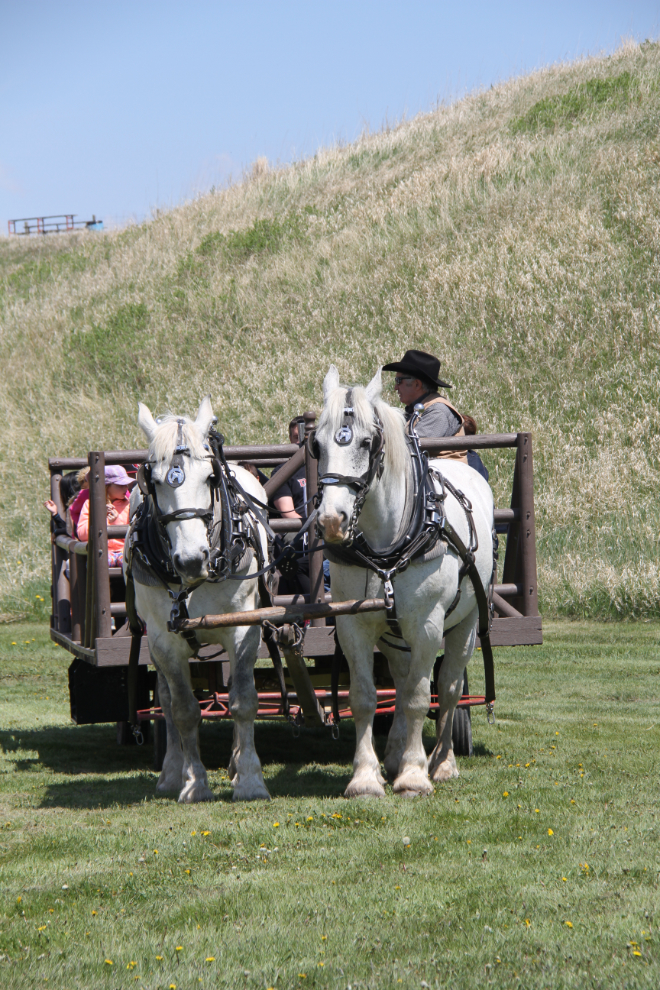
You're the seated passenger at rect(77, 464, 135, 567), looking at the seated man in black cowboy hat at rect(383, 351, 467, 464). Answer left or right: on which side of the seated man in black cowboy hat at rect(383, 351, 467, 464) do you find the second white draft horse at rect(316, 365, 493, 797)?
right

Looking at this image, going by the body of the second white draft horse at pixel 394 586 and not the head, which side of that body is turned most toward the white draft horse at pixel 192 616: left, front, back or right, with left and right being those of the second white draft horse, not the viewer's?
right

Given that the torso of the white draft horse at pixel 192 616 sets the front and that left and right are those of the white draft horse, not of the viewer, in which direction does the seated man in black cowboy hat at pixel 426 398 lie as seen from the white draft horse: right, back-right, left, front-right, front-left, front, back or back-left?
back-left

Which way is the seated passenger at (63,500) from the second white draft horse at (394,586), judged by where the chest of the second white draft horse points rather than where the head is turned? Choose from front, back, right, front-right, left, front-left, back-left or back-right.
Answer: back-right

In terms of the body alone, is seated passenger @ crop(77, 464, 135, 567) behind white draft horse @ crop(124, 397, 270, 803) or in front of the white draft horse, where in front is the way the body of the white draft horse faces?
behind

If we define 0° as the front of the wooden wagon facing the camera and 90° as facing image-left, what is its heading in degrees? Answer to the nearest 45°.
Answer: approximately 0°
